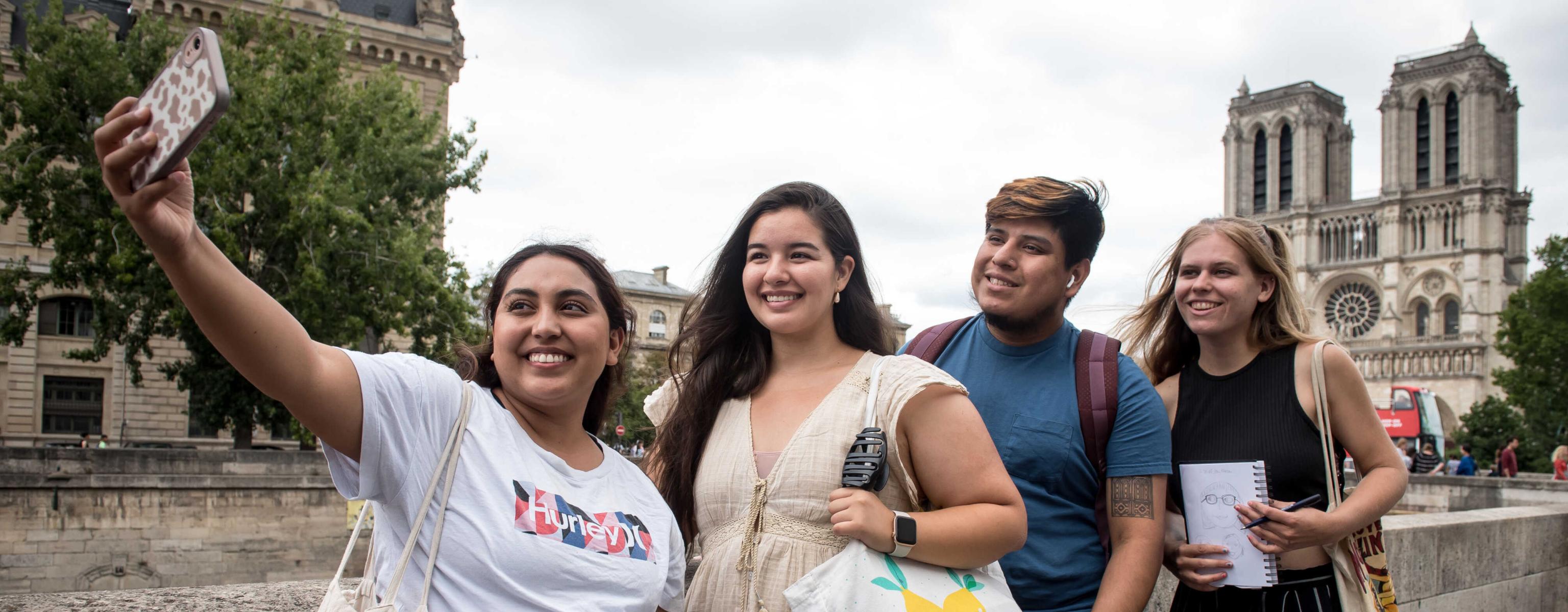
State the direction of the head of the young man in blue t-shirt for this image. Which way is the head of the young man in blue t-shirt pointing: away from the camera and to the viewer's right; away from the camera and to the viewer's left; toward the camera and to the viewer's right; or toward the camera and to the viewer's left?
toward the camera and to the viewer's left

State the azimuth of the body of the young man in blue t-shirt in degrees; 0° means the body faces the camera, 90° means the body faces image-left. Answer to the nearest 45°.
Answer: approximately 45°

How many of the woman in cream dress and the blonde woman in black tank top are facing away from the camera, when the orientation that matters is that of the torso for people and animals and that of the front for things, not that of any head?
0

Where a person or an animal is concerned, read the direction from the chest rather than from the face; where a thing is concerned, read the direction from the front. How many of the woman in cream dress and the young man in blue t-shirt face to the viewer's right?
0
